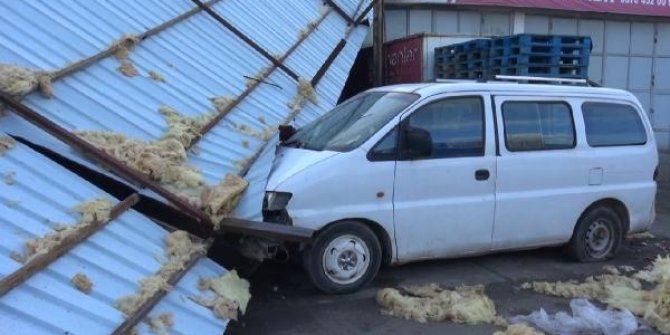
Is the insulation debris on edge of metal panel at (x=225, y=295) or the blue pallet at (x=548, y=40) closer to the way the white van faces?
the insulation debris on edge of metal panel

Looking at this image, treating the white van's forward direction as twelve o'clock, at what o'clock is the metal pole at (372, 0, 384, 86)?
The metal pole is roughly at 4 o'clock from the white van.

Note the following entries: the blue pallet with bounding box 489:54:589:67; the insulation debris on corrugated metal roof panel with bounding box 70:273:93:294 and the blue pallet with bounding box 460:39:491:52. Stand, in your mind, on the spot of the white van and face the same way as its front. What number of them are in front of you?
1

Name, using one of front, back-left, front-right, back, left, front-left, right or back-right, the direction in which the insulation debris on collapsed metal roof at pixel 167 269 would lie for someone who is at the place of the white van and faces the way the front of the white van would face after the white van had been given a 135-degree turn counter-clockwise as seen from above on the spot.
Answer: back-right

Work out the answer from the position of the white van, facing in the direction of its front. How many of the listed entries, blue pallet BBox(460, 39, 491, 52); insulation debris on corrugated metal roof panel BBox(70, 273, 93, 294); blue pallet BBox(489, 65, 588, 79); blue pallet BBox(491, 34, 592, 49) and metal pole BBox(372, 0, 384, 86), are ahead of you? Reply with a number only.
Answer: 1

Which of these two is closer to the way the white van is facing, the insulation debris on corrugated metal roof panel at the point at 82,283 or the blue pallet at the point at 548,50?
the insulation debris on corrugated metal roof panel

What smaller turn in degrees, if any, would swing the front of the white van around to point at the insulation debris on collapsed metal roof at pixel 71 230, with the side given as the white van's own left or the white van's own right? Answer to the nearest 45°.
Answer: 0° — it already faces it

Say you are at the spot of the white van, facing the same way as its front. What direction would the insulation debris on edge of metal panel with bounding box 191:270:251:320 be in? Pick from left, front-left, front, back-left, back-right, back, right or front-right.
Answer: front

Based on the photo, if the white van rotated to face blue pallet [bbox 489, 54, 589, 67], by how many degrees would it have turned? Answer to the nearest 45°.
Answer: approximately 135° to its right

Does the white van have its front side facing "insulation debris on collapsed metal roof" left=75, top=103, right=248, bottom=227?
yes

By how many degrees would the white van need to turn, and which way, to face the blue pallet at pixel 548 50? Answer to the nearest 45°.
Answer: approximately 135° to its right

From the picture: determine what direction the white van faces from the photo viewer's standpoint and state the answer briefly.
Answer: facing the viewer and to the left of the viewer

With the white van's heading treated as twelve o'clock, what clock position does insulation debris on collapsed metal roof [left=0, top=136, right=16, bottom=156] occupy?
The insulation debris on collapsed metal roof is roughly at 12 o'clock from the white van.

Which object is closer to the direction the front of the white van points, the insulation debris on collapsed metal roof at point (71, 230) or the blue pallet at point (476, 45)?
the insulation debris on collapsed metal roof

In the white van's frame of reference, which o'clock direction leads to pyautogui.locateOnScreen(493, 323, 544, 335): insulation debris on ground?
The insulation debris on ground is roughly at 10 o'clock from the white van.

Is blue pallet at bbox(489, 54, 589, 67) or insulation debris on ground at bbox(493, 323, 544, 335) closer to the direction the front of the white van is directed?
the insulation debris on ground

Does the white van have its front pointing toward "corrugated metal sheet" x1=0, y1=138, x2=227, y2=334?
yes

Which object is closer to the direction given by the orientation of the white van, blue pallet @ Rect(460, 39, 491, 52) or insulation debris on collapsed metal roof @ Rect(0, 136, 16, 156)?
the insulation debris on collapsed metal roof
